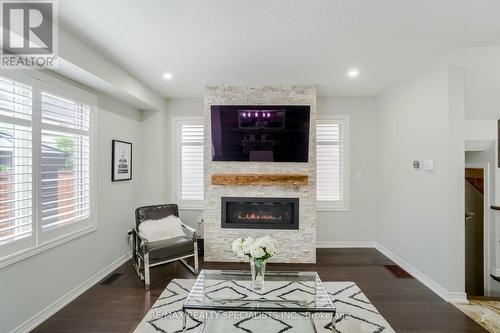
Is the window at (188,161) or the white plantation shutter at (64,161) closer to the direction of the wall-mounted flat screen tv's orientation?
the white plantation shutter

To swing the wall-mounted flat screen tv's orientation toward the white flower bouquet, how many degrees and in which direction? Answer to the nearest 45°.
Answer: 0° — it already faces it

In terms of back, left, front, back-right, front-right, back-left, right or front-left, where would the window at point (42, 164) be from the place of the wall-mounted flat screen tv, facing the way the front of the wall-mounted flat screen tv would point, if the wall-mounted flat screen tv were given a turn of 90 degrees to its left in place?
back-right

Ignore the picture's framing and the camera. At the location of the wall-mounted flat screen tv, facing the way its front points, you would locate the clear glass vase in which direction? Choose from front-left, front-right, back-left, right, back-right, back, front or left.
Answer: front

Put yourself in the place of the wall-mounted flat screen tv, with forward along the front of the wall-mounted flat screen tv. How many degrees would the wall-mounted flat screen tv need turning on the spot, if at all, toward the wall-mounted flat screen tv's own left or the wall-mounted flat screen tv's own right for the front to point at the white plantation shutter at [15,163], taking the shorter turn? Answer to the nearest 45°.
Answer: approximately 45° to the wall-mounted flat screen tv's own right

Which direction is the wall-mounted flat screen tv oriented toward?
toward the camera

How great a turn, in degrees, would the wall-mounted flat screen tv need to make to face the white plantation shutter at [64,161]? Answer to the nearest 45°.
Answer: approximately 45° to its right

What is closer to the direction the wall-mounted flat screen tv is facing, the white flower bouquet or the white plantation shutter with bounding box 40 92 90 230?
the white flower bouquet

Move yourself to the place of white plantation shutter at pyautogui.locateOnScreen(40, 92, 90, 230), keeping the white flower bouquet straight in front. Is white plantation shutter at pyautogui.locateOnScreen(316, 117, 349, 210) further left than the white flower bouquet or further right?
left
